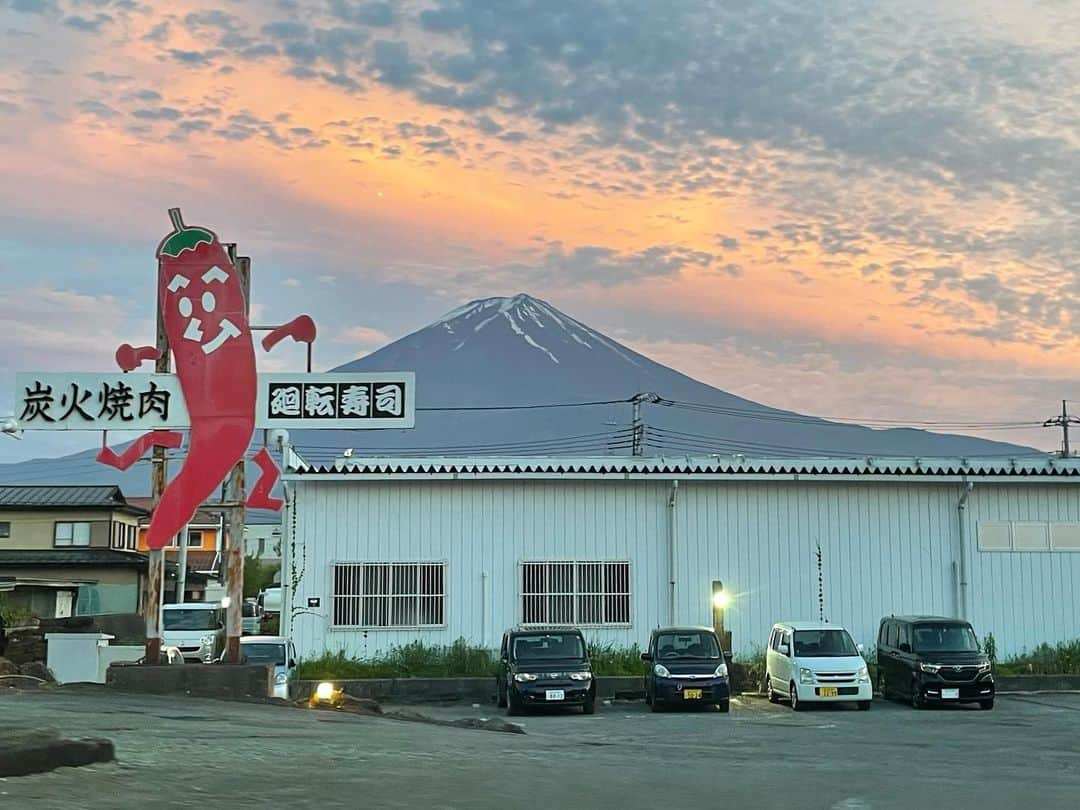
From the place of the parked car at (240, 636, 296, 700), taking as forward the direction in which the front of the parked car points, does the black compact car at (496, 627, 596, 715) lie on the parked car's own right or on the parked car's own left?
on the parked car's own left

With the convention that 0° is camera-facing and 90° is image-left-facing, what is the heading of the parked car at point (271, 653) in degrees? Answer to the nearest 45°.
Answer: approximately 0°
